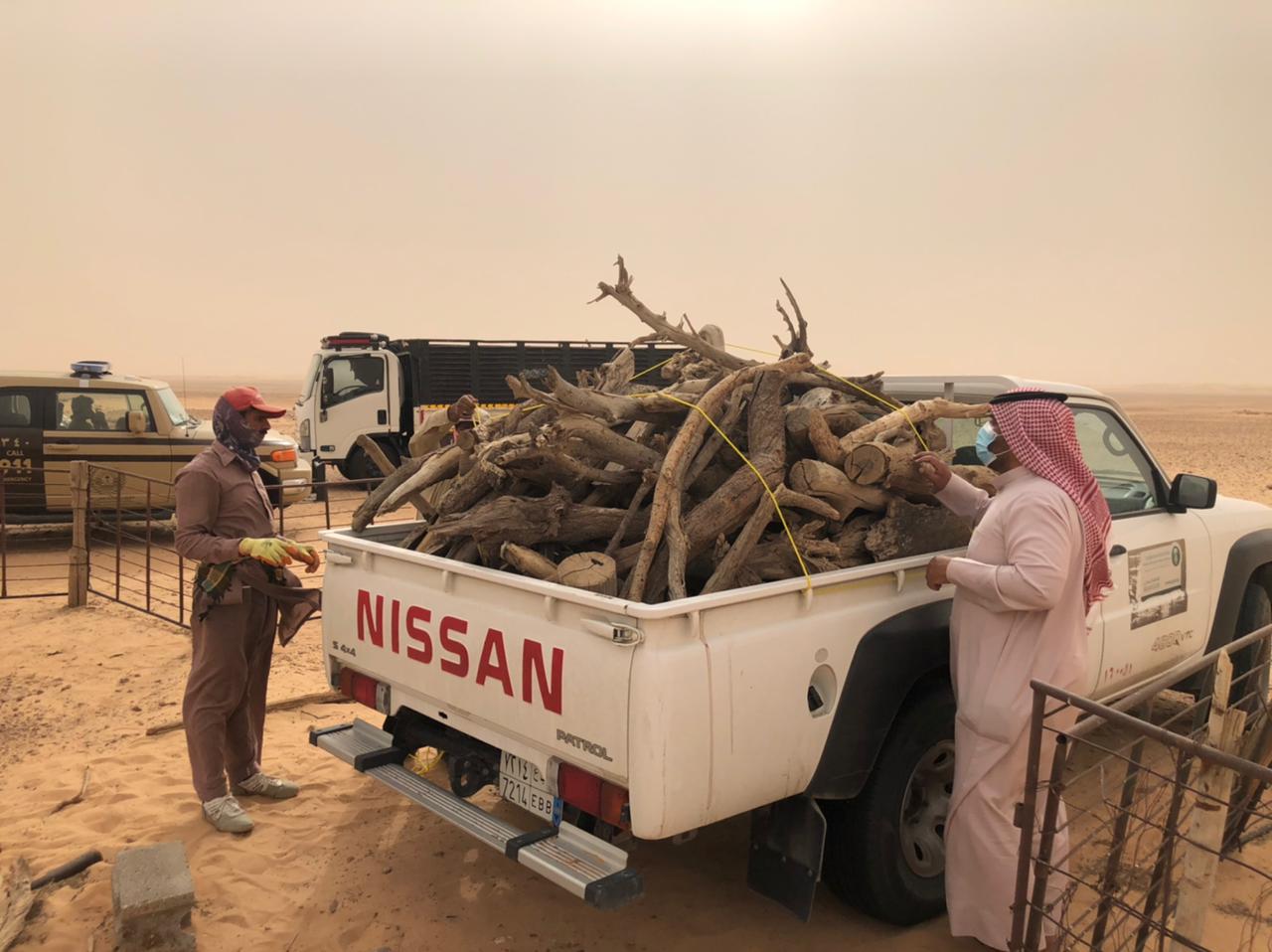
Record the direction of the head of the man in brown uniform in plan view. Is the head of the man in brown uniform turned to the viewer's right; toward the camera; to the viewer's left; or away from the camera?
to the viewer's right

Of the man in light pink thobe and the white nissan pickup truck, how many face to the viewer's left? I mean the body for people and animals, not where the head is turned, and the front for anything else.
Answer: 1

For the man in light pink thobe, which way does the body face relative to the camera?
to the viewer's left

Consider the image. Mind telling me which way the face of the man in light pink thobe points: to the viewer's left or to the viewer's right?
to the viewer's left

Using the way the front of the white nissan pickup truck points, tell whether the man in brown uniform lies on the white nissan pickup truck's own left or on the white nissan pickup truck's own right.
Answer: on the white nissan pickup truck's own left

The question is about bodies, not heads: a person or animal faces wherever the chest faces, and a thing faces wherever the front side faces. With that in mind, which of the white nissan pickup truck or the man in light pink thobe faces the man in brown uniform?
the man in light pink thobe

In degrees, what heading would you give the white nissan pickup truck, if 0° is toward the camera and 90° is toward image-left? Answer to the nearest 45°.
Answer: approximately 225°

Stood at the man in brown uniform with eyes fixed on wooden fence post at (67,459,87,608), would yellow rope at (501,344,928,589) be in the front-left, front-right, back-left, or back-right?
back-right
